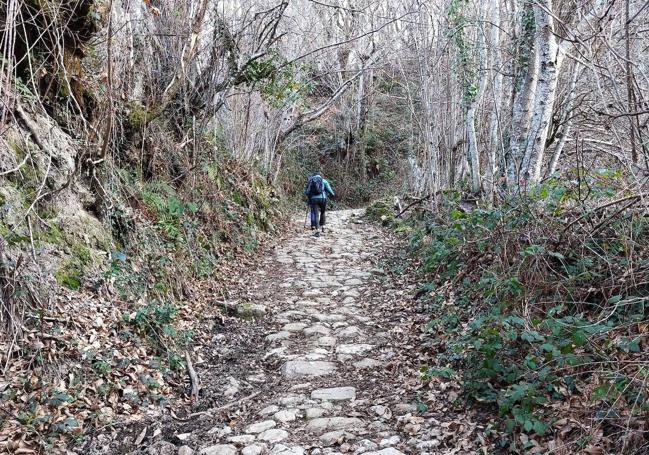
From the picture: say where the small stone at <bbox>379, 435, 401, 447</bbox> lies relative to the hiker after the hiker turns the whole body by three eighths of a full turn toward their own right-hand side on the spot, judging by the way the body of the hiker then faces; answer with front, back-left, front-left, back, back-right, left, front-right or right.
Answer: front-right

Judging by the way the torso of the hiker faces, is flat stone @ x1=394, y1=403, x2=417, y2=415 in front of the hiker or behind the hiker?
behind

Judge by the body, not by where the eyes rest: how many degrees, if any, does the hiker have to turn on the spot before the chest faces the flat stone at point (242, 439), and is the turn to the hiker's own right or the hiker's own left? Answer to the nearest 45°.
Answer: approximately 180°

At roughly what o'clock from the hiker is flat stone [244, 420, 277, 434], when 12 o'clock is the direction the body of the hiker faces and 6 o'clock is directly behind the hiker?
The flat stone is roughly at 6 o'clock from the hiker.

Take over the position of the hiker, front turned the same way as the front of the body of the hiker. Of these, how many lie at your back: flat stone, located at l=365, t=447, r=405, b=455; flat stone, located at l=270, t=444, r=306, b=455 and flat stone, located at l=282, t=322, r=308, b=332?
3

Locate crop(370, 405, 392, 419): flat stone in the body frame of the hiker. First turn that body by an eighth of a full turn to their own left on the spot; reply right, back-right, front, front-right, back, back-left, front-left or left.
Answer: back-left

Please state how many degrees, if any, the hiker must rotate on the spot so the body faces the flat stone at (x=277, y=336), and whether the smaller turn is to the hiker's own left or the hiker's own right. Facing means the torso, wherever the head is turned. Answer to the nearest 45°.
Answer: approximately 180°

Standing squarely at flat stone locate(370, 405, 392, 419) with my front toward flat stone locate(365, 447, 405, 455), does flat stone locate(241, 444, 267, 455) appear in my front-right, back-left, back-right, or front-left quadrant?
front-right

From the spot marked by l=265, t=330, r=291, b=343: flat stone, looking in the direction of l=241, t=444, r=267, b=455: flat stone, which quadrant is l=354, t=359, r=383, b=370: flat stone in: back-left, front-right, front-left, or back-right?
front-left

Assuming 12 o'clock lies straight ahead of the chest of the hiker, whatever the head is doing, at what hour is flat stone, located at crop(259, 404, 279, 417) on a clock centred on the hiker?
The flat stone is roughly at 6 o'clock from the hiker.

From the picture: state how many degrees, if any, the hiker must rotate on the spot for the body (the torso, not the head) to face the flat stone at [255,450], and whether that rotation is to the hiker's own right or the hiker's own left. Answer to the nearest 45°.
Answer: approximately 180°

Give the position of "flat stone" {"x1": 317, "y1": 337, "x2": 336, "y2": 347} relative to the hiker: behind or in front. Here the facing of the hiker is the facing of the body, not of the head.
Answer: behind

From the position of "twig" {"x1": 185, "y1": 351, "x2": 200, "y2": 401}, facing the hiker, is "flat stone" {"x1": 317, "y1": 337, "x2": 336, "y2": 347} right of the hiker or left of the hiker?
right

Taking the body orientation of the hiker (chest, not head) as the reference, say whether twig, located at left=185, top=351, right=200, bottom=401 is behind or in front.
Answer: behind

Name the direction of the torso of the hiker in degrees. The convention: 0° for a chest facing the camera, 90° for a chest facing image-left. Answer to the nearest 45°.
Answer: approximately 180°

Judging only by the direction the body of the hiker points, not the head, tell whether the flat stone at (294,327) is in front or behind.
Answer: behind
